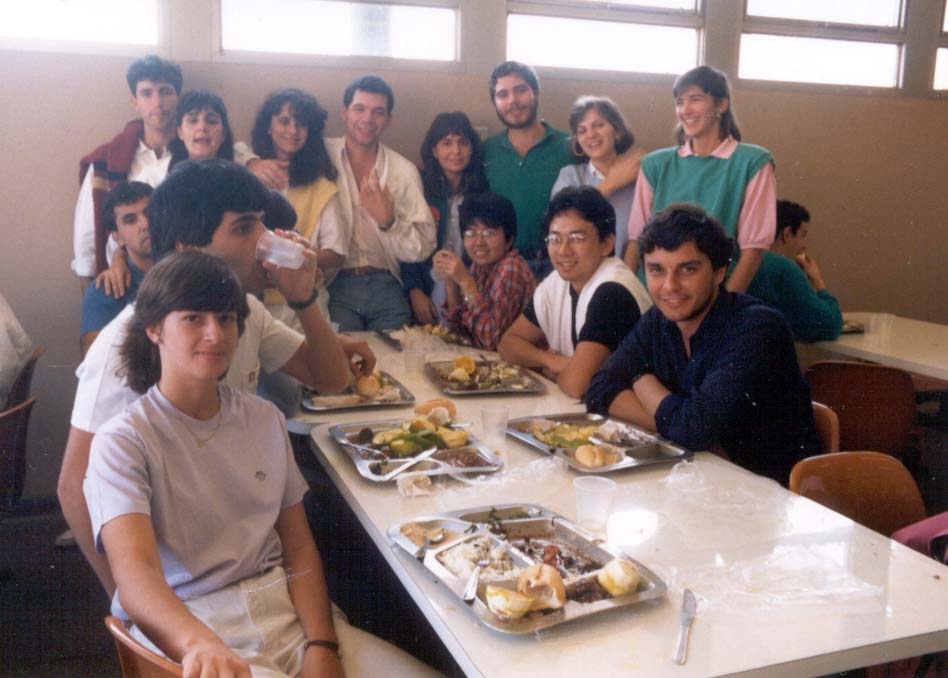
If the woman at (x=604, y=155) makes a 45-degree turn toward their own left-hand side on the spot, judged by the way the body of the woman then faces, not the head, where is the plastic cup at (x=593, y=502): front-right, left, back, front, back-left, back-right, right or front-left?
front

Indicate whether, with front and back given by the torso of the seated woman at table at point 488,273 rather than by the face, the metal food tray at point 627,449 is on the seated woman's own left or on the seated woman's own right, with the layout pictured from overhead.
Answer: on the seated woman's own left

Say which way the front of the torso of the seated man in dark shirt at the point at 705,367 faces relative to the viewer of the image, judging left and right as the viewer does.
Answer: facing the viewer and to the left of the viewer

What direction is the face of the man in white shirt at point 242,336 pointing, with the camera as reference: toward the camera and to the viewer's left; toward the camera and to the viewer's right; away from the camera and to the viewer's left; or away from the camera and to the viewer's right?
toward the camera and to the viewer's right

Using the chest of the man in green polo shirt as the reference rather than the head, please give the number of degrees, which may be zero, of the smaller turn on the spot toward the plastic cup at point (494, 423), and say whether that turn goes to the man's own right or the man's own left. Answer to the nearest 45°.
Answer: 0° — they already face it

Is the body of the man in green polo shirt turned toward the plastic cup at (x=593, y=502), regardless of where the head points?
yes

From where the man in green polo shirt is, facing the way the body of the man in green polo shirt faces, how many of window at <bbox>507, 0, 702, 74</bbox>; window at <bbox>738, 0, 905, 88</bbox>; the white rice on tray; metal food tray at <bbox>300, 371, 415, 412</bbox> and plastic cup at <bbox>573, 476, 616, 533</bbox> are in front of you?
3

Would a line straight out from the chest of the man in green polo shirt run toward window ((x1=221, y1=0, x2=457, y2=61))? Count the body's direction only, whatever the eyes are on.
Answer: no

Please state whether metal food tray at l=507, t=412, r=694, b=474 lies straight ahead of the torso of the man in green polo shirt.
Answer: yes

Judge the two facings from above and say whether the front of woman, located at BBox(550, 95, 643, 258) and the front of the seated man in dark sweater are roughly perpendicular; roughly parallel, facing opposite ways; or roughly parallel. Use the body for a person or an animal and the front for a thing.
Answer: roughly parallel

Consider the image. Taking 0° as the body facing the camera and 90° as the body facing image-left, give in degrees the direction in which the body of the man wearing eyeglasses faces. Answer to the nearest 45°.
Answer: approximately 45°

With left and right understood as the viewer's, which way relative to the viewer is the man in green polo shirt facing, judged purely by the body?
facing the viewer

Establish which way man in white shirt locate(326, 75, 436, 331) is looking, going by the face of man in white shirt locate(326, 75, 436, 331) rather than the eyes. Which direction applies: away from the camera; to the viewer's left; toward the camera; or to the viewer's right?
toward the camera

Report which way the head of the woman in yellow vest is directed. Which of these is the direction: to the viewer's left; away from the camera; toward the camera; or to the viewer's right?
toward the camera

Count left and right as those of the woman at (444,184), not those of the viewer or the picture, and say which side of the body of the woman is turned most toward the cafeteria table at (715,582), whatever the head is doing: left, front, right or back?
front

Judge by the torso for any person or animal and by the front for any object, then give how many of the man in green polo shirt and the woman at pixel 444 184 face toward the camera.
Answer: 2

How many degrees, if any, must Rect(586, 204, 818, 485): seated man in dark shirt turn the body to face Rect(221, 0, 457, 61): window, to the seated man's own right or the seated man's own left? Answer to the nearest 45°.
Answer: approximately 90° to the seated man's own right

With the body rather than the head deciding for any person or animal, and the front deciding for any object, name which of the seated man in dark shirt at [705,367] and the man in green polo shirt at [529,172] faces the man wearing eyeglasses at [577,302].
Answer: the man in green polo shirt
